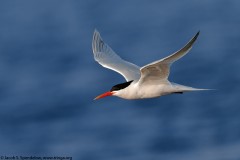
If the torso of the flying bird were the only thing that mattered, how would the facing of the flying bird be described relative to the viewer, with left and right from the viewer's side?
facing to the left of the viewer
